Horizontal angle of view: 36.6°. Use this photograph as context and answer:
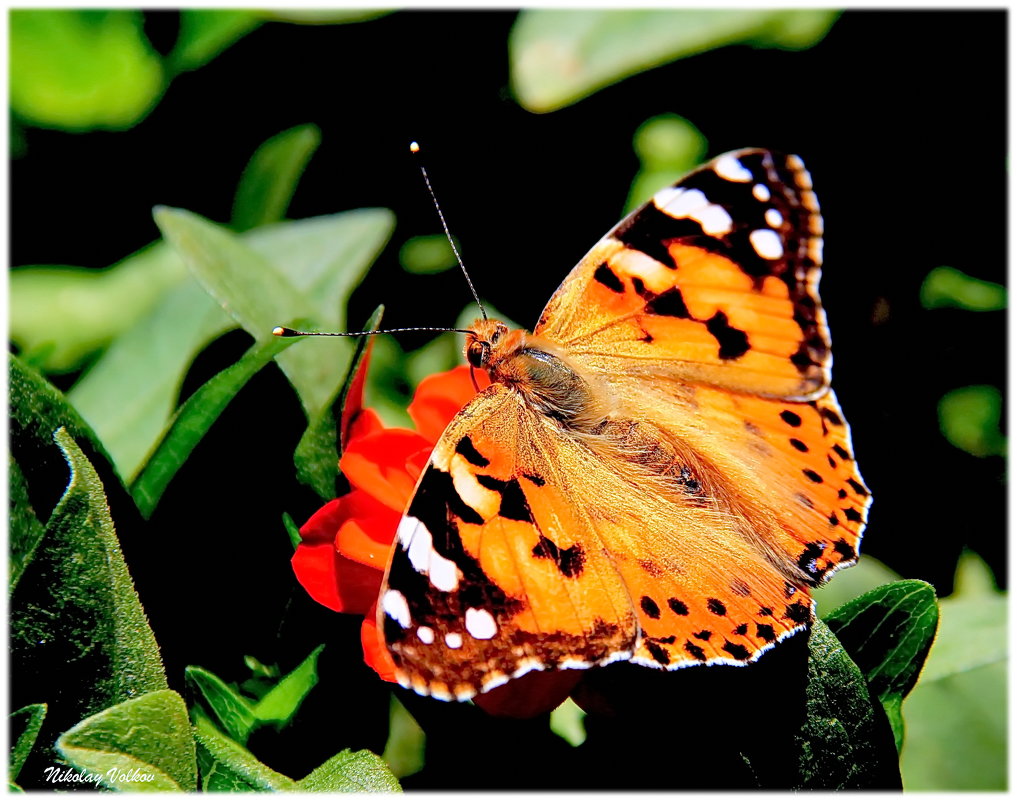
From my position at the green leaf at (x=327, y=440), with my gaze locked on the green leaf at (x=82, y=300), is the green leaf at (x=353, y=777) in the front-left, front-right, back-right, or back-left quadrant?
back-left

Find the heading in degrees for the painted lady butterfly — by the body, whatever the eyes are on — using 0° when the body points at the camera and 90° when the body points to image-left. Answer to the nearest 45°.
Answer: approximately 135°

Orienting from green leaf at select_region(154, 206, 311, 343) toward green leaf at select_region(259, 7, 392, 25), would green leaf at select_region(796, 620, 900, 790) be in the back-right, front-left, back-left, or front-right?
back-right

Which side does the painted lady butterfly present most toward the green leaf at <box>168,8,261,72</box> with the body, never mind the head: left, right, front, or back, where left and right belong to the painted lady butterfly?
front

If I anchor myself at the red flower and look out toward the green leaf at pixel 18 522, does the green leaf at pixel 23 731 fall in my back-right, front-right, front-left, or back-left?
front-left

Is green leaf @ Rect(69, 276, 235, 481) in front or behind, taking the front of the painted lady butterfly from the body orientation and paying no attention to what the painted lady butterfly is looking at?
in front

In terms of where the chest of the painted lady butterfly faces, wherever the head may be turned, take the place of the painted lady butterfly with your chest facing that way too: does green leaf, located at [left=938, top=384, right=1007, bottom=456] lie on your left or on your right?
on your right
